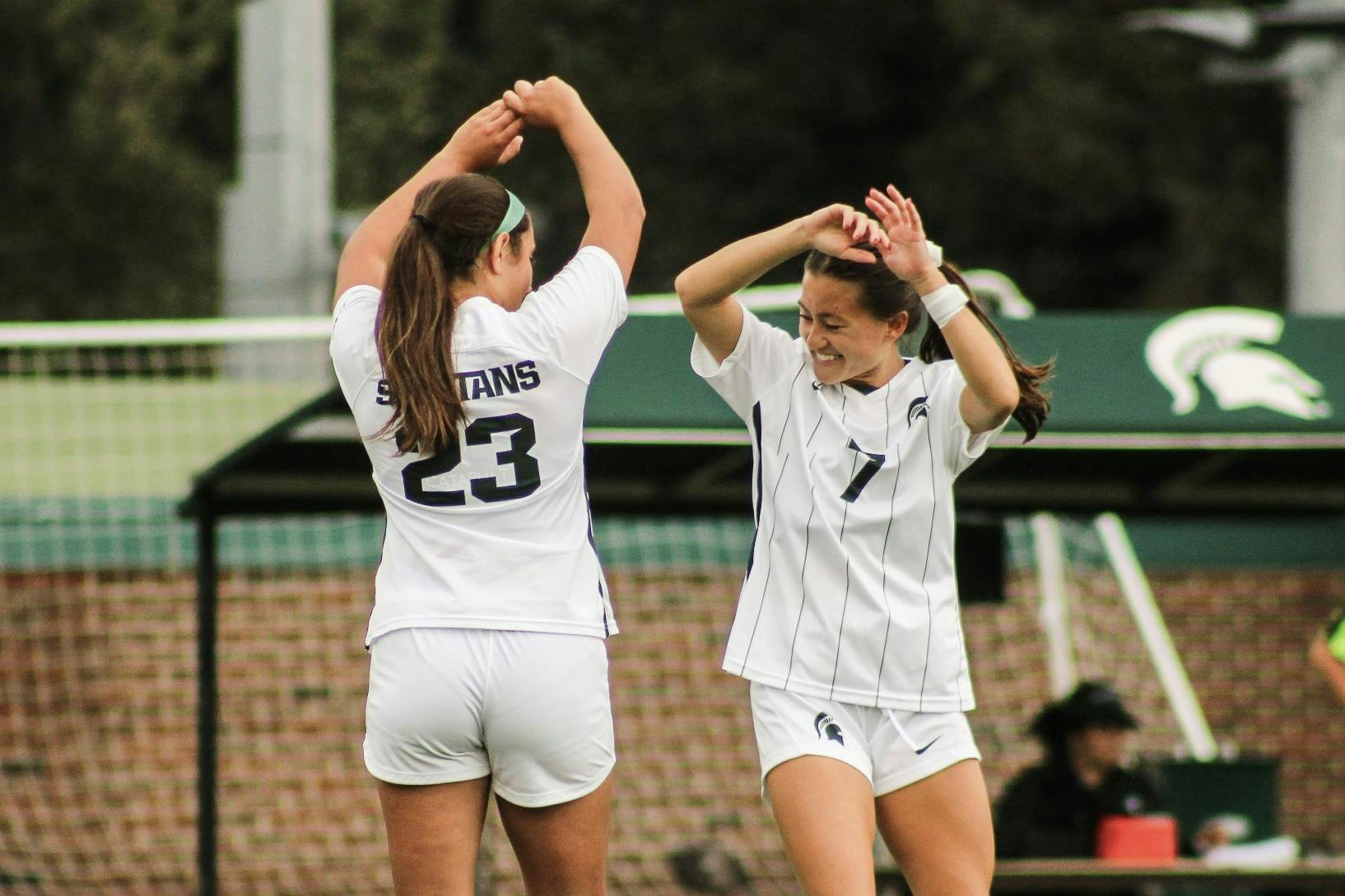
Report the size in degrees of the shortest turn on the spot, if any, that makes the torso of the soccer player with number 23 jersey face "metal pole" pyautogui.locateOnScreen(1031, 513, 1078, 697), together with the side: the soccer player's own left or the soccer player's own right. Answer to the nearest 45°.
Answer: approximately 45° to the soccer player's own right

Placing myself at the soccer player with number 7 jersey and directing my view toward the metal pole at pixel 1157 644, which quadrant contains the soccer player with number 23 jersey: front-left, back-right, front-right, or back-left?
back-left

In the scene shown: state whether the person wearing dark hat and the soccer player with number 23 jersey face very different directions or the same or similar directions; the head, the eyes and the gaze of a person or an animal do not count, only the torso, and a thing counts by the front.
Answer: very different directions

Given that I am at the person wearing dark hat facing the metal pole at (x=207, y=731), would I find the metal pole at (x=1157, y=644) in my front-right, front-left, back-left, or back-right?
back-right

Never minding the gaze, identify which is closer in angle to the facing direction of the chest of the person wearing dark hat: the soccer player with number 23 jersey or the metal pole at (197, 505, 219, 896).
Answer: the soccer player with number 23 jersey

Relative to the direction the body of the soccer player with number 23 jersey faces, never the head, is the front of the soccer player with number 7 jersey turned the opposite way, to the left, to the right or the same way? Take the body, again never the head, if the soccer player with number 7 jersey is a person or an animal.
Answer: the opposite way

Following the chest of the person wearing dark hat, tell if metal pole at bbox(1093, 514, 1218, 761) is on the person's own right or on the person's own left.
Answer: on the person's own left

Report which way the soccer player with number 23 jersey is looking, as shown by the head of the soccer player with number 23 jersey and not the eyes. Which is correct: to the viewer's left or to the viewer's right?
to the viewer's right

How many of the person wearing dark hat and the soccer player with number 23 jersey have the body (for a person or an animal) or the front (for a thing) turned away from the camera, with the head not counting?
1

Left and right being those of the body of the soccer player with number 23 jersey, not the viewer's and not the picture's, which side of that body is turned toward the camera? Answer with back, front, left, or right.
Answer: back
